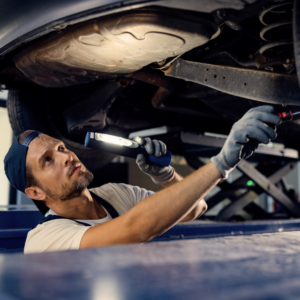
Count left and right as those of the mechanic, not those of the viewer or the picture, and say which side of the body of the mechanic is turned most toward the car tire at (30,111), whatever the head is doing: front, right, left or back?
back

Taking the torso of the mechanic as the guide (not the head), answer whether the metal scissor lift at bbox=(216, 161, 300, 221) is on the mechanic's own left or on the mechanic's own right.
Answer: on the mechanic's own left

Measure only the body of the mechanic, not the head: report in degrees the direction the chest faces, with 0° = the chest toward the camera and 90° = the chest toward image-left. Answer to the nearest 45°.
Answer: approximately 315°
